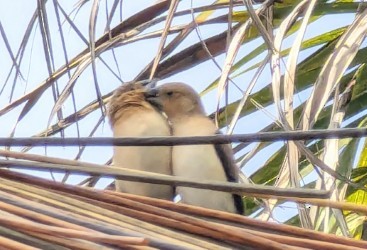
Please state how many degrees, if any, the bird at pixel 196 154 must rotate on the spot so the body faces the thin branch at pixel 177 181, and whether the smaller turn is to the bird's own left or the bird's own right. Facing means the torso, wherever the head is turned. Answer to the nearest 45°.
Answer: approximately 45° to the bird's own left

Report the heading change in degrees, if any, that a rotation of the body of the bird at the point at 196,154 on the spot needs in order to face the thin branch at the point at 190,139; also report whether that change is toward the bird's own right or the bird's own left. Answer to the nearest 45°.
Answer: approximately 45° to the bird's own left

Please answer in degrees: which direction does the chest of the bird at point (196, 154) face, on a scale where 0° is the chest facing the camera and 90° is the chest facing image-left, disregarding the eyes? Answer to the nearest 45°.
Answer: approximately 45°
